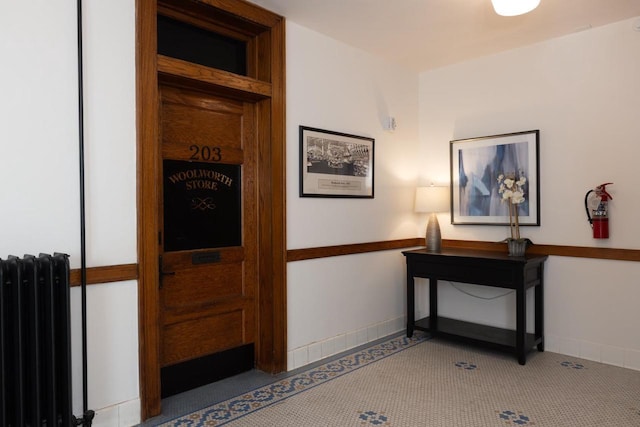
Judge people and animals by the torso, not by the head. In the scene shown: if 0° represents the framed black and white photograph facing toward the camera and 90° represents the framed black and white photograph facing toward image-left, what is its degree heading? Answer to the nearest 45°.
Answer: approximately 315°

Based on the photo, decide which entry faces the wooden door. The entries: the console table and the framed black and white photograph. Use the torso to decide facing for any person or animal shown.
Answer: the console table

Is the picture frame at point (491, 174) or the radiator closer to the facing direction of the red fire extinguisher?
the radiator

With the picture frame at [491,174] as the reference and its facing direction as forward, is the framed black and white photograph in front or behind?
in front

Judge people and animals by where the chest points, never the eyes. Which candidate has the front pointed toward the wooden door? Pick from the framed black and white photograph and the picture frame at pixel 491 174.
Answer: the picture frame

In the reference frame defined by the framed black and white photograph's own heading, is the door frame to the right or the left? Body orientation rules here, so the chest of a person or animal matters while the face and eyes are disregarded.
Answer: on its right

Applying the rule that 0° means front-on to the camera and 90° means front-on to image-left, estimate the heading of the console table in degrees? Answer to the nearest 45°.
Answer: approximately 45°

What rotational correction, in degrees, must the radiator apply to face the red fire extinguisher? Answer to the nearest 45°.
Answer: approximately 45° to its left

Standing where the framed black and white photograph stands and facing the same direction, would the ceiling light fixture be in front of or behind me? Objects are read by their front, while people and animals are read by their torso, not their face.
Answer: in front

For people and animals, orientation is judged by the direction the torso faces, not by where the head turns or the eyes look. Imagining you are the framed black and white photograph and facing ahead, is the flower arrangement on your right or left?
on your left

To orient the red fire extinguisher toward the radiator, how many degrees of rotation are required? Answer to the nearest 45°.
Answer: approximately 45° to its right
